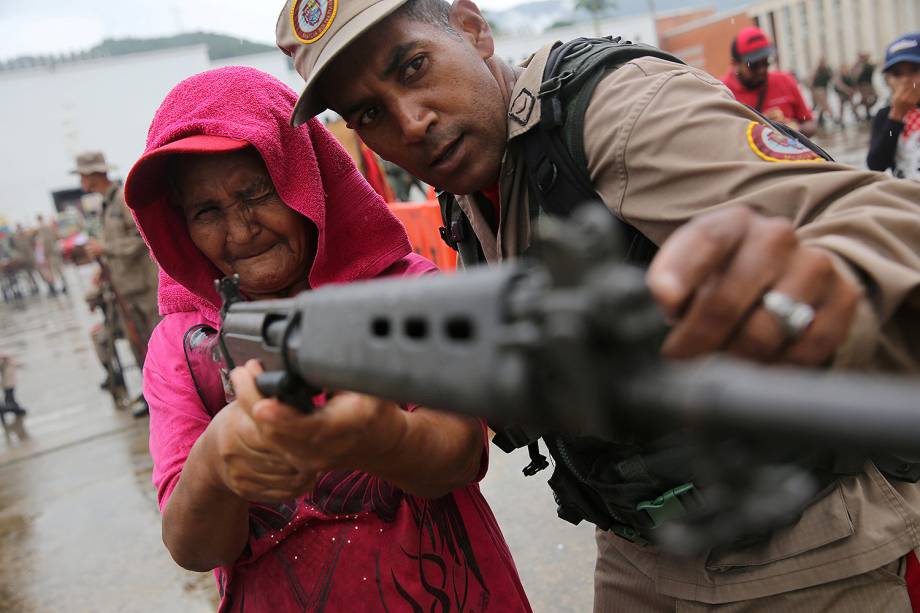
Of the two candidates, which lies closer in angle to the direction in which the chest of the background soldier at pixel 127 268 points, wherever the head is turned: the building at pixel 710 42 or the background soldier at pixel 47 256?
the background soldier

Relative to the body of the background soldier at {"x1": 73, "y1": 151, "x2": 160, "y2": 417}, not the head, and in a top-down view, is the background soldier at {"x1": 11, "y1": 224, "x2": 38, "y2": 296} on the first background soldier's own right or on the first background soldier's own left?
on the first background soldier's own right

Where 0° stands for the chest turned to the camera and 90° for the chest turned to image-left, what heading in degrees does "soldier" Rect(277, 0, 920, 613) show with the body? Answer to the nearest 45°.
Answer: approximately 45°

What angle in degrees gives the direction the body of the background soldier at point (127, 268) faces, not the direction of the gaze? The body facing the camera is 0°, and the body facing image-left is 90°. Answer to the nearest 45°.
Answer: approximately 90°

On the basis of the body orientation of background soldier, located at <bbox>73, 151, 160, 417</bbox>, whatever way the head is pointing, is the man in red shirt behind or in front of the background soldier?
behind

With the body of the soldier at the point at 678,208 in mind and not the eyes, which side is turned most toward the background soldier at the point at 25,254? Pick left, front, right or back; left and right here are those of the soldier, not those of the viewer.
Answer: right

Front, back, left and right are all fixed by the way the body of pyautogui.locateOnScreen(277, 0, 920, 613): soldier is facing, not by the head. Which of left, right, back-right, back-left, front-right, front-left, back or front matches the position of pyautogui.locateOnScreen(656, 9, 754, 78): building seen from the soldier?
back-right

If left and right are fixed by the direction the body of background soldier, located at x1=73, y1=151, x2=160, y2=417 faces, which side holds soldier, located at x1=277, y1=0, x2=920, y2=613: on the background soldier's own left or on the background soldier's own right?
on the background soldier's own left

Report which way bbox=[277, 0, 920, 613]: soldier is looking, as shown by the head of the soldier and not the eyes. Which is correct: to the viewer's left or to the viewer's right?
to the viewer's left

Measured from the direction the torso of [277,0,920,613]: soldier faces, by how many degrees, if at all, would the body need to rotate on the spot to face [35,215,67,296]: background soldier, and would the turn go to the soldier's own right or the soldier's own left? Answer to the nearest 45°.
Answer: approximately 90° to the soldier's own right
